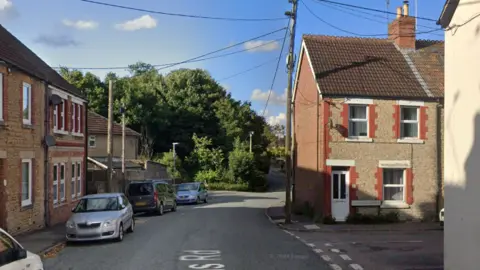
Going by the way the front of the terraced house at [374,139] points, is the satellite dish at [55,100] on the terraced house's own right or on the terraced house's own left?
on the terraced house's own right

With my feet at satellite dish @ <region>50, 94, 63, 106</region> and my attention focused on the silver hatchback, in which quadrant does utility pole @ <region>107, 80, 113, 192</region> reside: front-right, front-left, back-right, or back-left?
back-left

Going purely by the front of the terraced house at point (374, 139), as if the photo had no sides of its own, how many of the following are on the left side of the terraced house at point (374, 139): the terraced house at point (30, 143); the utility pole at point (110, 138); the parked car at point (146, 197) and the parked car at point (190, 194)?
0

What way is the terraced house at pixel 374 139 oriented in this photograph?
toward the camera

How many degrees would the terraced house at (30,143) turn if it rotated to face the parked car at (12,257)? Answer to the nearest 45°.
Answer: approximately 45° to its right

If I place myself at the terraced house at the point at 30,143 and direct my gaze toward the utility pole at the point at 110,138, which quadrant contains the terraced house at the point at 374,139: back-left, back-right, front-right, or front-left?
front-right

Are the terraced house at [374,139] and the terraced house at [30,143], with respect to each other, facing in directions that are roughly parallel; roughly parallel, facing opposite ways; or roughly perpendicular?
roughly perpendicular

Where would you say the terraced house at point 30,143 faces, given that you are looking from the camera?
facing the viewer and to the right of the viewer

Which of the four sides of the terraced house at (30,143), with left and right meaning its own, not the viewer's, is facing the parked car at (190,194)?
left

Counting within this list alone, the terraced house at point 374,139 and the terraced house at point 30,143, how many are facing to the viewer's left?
0

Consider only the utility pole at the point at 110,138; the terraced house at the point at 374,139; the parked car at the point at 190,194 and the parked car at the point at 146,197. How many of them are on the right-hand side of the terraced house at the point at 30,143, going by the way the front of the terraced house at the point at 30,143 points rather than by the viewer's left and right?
0

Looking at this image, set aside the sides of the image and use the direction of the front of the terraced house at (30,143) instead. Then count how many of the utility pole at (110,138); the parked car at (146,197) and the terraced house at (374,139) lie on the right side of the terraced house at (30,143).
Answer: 0

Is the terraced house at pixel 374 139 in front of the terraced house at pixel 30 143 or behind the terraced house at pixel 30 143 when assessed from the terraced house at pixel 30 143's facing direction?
in front

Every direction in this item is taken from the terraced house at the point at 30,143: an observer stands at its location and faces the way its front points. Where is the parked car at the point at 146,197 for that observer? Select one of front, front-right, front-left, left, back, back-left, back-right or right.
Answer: left

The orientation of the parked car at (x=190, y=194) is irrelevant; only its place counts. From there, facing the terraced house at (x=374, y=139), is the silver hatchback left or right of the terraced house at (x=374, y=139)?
right

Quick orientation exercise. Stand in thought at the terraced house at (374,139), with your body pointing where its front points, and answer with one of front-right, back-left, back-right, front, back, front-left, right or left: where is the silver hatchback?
front-right

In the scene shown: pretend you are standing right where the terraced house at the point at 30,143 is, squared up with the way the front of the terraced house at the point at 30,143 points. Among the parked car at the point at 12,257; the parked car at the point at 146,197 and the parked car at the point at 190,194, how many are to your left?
2

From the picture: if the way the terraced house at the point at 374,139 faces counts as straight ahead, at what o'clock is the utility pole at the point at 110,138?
The utility pole is roughly at 3 o'clock from the terraced house.

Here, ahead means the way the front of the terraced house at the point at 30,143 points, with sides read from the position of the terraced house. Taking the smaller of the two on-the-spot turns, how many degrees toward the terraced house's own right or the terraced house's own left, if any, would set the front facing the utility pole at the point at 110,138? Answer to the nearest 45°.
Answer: approximately 90° to the terraced house's own left
